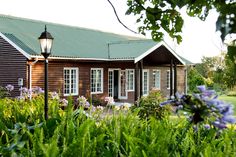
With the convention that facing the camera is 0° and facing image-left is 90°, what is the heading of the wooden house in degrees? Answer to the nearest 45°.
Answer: approximately 315°

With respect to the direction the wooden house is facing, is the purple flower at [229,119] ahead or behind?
ahead
